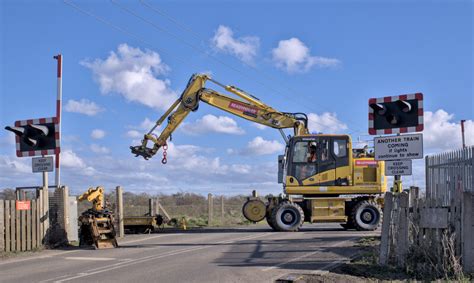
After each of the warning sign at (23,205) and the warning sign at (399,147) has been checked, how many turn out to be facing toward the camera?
2

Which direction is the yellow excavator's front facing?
to the viewer's left

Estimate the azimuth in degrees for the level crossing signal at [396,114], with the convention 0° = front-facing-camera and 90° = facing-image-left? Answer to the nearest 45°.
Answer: approximately 45°

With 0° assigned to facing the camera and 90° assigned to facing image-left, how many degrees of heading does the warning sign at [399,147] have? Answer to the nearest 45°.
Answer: approximately 0°
